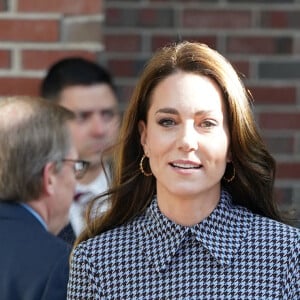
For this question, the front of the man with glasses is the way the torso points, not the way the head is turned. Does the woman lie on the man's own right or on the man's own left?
on the man's own right

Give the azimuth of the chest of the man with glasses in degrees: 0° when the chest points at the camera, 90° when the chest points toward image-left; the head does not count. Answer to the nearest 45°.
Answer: approximately 225°

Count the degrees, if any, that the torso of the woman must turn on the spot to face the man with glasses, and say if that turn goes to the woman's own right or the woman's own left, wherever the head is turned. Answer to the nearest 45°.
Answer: approximately 135° to the woman's own right

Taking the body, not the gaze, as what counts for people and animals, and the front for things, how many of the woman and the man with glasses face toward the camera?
1

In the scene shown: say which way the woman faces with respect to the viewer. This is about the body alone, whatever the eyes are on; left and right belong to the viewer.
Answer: facing the viewer
